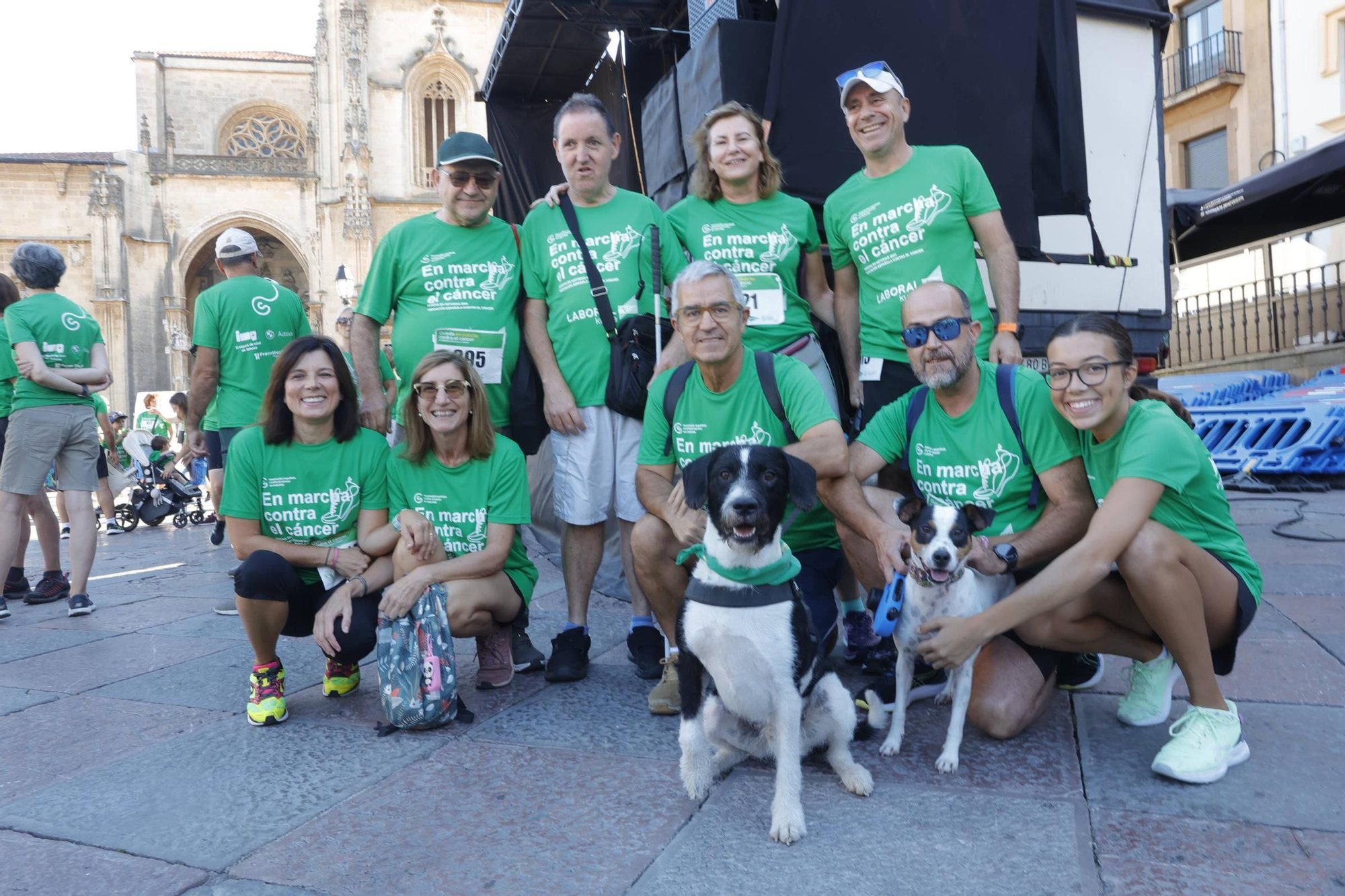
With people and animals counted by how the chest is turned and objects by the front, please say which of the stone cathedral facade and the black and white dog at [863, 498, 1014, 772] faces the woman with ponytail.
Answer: the stone cathedral facade

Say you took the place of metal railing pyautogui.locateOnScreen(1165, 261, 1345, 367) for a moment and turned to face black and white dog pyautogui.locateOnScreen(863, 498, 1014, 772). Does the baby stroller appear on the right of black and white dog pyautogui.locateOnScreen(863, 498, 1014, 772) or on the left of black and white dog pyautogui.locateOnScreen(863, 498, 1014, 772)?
right

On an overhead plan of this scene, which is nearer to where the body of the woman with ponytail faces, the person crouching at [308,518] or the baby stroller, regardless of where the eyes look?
the person crouching

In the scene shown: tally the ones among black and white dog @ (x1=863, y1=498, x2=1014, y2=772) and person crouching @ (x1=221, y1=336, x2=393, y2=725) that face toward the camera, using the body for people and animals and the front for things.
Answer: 2

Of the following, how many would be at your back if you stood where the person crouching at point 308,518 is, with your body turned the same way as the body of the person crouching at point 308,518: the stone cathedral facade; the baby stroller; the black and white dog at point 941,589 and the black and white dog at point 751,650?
2

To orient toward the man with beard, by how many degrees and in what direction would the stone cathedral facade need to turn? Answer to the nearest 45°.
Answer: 0° — it already faces them

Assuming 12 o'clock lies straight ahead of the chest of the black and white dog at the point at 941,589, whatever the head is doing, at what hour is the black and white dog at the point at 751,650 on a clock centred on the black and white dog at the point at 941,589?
the black and white dog at the point at 751,650 is roughly at 2 o'clock from the black and white dog at the point at 941,589.

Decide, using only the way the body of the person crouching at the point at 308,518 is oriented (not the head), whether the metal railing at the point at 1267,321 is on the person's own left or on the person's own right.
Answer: on the person's own left

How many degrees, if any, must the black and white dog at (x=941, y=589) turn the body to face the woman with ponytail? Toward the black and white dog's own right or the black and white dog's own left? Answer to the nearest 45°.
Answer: approximately 90° to the black and white dog's own left

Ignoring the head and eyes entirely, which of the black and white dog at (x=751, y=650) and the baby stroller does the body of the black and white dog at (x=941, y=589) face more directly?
the black and white dog

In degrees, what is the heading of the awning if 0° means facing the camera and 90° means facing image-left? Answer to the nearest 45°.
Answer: approximately 45°

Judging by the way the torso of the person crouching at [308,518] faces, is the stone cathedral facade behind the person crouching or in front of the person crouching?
behind
